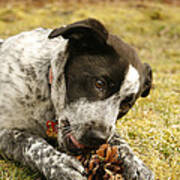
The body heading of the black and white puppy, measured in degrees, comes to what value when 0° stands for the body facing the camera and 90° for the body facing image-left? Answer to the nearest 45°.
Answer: approximately 315°
